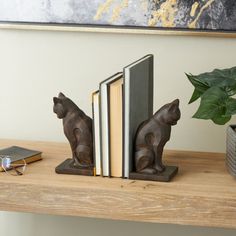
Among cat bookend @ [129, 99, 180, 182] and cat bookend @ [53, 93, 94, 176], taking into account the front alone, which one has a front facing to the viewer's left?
cat bookend @ [53, 93, 94, 176]

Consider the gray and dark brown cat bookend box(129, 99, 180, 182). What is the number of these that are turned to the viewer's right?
1

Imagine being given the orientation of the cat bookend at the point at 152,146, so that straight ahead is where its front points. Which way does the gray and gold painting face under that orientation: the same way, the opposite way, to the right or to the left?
to the right

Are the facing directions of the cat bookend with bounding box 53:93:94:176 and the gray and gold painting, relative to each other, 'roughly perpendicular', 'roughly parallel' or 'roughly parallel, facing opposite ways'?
roughly perpendicular

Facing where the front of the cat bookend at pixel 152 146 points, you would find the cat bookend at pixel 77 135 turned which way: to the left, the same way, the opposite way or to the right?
the opposite way

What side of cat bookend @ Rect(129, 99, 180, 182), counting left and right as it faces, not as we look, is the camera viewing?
right

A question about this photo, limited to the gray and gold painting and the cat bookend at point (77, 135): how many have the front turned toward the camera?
1

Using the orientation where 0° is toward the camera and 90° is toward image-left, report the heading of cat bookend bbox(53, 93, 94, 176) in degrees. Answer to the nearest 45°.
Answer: approximately 90°
